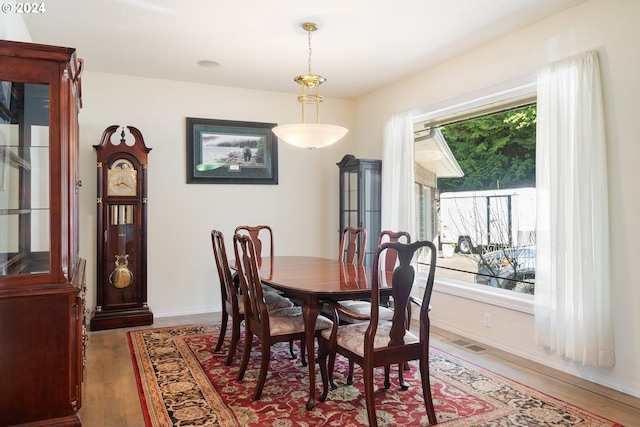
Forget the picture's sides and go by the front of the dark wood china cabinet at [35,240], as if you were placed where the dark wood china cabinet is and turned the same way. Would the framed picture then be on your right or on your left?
on your left

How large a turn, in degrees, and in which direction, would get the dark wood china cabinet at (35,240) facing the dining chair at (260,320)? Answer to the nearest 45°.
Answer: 0° — it already faces it

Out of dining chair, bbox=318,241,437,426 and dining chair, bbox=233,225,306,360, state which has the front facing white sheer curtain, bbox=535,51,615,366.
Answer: dining chair, bbox=233,225,306,360

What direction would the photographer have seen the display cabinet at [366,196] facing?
facing the viewer and to the left of the viewer

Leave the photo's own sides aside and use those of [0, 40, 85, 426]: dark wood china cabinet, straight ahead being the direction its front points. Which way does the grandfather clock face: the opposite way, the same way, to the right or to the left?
to the right

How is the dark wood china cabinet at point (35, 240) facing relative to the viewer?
to the viewer's right

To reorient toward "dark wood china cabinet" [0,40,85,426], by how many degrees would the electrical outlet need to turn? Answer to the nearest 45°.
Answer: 0° — it already faces it

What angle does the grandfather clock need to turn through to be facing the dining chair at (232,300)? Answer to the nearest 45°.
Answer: approximately 45° to its left

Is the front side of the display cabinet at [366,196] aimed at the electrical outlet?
no

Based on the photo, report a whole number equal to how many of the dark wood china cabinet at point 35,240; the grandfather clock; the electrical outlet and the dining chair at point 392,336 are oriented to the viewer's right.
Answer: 1

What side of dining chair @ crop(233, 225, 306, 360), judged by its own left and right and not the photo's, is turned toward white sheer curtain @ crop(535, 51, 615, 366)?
front

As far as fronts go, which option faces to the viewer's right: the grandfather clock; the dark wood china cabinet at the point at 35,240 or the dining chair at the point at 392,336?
the dark wood china cabinet

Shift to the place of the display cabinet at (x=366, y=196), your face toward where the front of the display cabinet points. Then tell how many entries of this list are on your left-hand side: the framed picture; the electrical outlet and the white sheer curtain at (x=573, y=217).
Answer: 2

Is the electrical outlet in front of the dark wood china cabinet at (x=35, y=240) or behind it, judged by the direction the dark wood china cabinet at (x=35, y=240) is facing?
in front

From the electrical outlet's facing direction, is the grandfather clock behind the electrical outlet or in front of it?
in front

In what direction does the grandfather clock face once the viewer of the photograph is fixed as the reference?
facing the viewer

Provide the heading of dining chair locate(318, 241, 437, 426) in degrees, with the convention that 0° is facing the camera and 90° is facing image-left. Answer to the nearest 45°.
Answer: approximately 135°
